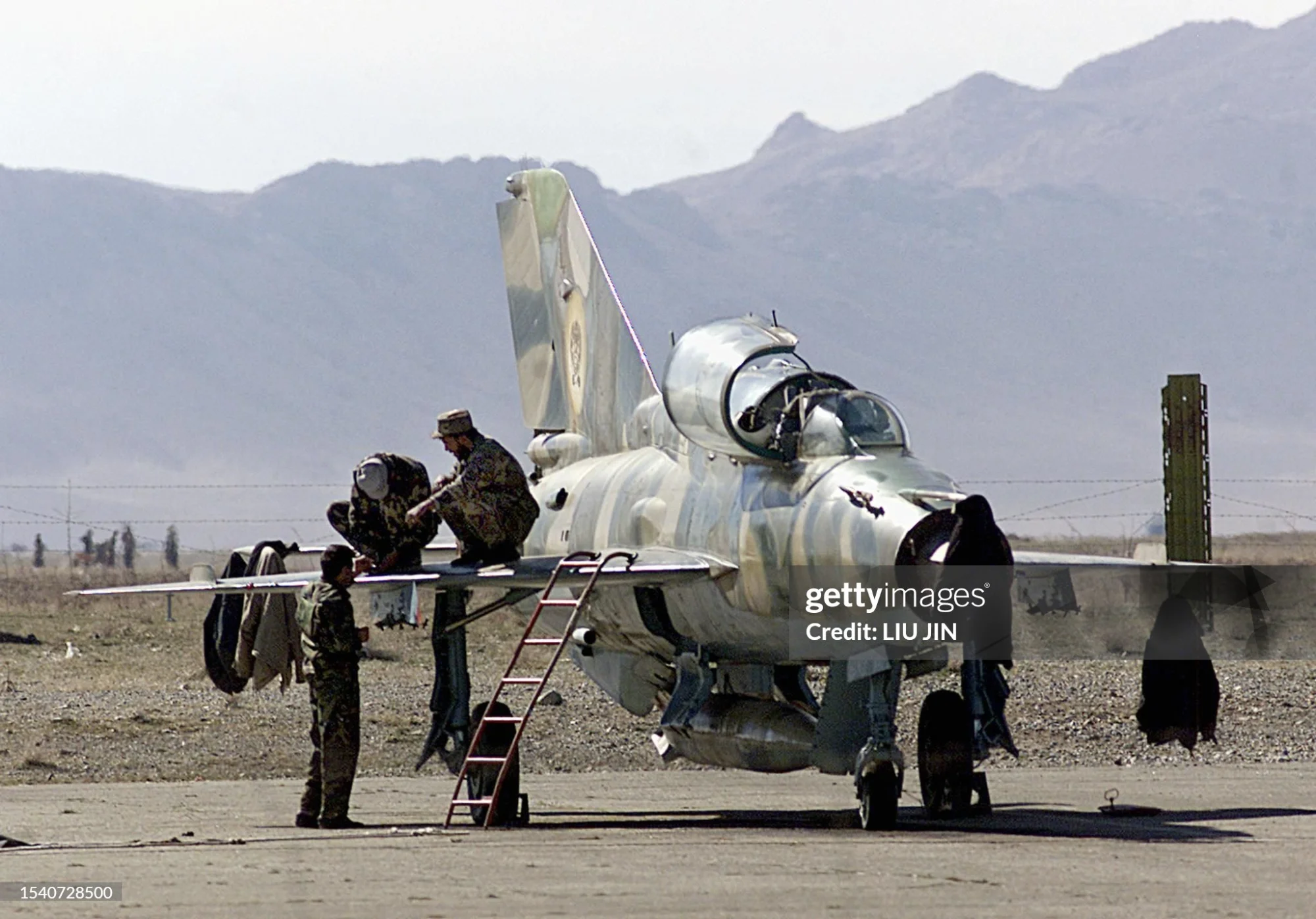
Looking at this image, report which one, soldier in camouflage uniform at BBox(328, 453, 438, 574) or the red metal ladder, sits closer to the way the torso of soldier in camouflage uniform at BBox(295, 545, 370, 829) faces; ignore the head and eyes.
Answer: the red metal ladder

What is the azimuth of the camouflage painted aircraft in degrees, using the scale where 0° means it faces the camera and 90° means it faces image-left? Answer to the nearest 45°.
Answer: approximately 315°

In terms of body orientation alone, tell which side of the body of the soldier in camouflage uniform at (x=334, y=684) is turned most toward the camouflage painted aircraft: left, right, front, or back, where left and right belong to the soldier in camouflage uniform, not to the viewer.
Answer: front

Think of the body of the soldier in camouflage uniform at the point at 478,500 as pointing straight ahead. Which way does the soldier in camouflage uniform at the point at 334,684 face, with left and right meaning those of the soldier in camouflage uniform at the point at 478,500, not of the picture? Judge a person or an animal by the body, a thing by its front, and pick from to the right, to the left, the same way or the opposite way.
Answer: the opposite way

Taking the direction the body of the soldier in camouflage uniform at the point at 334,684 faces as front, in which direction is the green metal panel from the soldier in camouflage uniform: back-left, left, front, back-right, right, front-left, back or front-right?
front-left

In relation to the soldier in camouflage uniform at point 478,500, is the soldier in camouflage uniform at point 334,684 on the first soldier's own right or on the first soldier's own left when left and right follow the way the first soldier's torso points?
on the first soldier's own left

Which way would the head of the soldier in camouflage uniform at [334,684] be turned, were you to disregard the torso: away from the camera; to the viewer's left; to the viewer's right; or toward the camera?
to the viewer's right

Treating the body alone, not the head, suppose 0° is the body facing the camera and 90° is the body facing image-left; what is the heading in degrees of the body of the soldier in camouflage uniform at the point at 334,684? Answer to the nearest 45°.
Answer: approximately 270°

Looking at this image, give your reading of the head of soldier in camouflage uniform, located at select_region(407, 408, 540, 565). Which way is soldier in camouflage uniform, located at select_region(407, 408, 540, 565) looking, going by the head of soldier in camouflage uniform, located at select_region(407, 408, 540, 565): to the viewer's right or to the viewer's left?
to the viewer's left

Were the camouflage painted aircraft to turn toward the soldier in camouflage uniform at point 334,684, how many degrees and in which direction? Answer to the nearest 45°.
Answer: approximately 135° to its right

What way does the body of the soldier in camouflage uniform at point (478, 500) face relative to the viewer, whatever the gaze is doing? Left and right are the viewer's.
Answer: facing to the left of the viewer

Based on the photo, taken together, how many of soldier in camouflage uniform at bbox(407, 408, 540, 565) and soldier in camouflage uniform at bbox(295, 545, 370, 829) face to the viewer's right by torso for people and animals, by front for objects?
1
